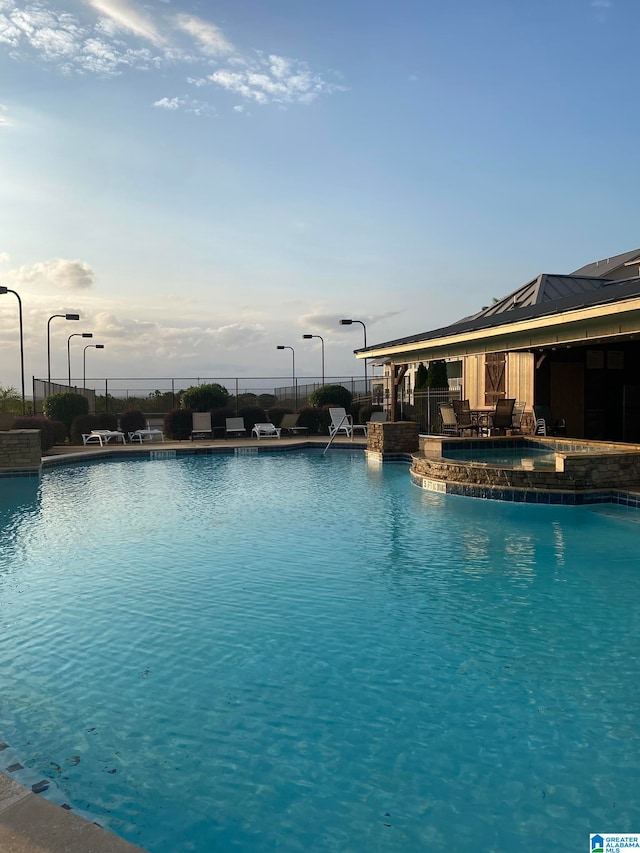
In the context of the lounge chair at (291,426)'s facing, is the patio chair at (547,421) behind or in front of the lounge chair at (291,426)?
in front

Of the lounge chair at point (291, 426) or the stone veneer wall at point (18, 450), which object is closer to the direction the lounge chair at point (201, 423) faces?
the stone veneer wall

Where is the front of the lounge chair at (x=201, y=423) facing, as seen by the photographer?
facing the viewer

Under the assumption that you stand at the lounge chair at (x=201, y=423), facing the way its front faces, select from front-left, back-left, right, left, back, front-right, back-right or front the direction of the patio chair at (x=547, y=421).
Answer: front-left

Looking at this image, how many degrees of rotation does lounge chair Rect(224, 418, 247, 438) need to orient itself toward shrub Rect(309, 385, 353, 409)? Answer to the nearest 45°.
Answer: approximately 135° to its left

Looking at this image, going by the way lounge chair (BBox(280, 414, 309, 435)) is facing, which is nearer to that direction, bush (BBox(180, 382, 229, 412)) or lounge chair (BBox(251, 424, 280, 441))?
the lounge chair

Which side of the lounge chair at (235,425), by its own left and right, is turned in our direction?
front

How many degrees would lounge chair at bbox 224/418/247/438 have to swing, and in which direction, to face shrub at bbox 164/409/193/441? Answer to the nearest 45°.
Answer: approximately 90° to its right

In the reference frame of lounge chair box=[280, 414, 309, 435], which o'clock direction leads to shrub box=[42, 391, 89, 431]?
The shrub is roughly at 4 o'clock from the lounge chair.

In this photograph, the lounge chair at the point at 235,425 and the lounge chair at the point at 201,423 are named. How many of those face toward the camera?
2

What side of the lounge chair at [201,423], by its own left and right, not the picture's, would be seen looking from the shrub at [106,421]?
right
